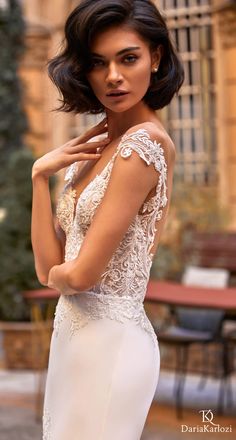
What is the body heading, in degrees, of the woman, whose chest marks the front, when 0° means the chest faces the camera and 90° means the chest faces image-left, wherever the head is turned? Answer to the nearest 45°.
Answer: approximately 45°

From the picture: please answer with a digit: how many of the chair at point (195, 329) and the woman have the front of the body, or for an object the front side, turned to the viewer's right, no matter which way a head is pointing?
0

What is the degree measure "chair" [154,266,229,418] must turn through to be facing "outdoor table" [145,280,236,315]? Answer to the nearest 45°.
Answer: approximately 45° to its left
